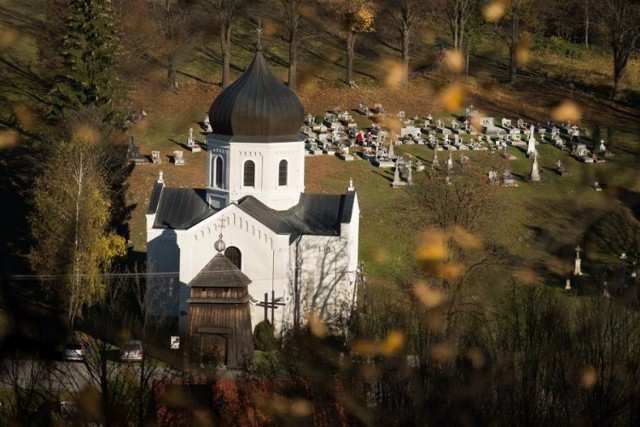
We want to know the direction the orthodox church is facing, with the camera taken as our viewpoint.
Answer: facing the viewer

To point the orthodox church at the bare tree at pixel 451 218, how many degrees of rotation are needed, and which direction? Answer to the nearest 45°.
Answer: approximately 90° to its left

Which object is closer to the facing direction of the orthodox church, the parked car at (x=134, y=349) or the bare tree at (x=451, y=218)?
the parked car

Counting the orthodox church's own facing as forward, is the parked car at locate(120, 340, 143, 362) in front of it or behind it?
in front

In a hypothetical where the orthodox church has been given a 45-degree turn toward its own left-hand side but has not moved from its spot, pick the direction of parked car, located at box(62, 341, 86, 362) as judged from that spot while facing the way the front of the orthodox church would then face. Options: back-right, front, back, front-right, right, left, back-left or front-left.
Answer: front-right
